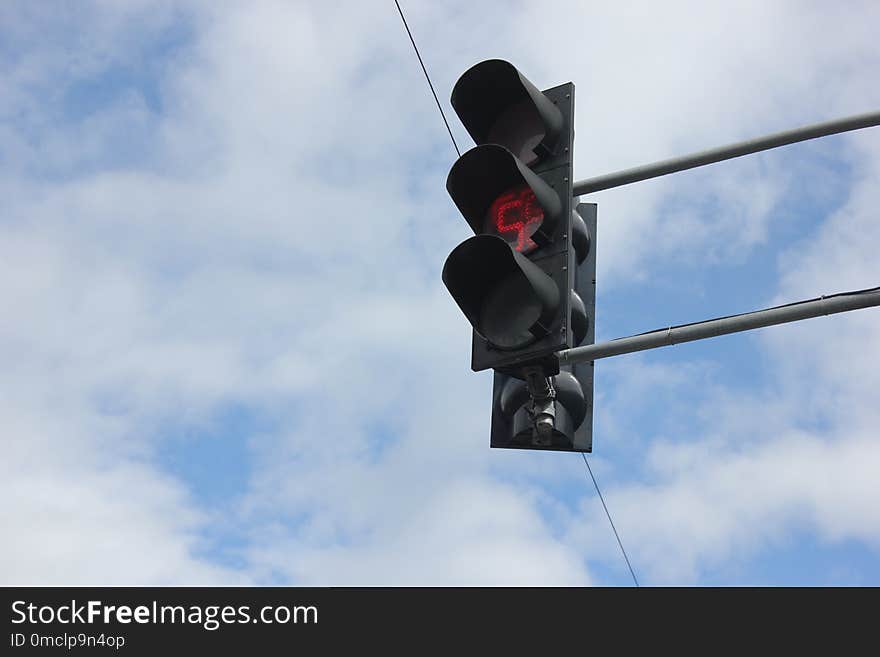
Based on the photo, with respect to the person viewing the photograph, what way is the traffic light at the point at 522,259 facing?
facing the viewer and to the left of the viewer
